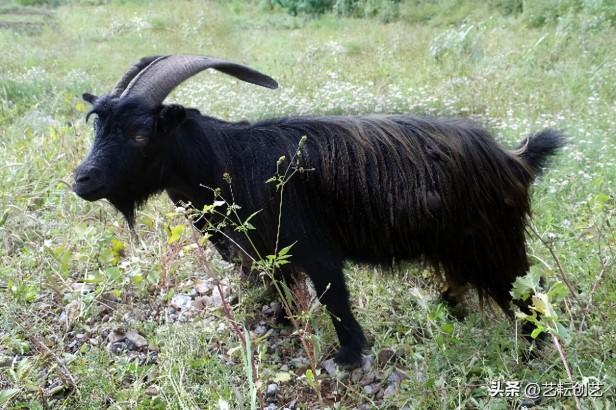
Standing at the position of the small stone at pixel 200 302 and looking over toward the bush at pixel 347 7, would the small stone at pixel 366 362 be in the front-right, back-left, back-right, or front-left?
back-right

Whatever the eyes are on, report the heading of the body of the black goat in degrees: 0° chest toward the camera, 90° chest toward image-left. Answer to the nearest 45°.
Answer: approximately 90°

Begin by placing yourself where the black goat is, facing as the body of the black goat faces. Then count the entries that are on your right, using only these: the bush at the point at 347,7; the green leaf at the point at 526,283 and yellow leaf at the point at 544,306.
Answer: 1

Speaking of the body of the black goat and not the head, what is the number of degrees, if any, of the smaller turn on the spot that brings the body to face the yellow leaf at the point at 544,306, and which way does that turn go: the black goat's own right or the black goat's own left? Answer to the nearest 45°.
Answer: approximately 135° to the black goat's own left

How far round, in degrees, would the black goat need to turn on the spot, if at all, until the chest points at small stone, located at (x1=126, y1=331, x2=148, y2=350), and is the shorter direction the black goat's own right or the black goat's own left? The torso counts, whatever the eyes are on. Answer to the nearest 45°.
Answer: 0° — it already faces it

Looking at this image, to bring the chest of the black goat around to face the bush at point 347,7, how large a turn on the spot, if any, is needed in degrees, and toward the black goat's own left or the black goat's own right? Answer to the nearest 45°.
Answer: approximately 90° to the black goat's own right
